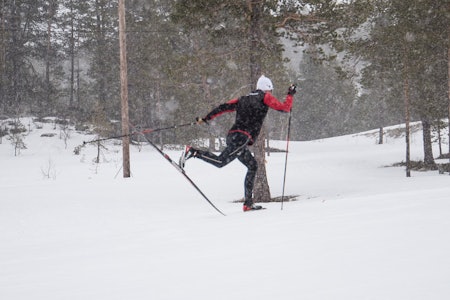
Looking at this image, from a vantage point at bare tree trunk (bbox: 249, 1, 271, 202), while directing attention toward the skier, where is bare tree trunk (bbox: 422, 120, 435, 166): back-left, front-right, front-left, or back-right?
back-left

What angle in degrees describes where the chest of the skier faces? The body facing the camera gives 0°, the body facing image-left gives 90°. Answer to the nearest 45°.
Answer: approximately 225°

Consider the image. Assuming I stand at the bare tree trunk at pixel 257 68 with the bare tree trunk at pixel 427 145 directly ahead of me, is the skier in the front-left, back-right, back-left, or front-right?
back-right

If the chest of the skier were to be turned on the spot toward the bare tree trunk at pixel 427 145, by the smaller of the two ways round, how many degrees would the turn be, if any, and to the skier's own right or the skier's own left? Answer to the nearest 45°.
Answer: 0° — they already face it

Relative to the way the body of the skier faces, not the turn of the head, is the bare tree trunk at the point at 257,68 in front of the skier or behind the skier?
in front
